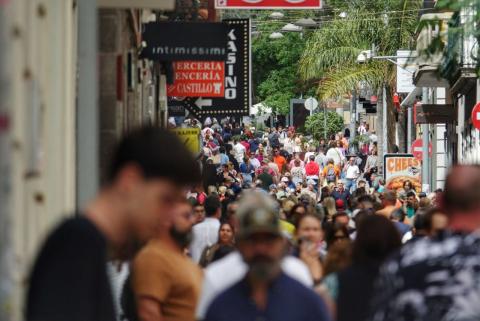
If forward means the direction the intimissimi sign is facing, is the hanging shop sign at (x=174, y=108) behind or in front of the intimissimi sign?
behind

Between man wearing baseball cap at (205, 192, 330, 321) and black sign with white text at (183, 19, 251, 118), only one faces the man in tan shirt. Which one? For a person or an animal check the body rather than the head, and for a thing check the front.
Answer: the black sign with white text

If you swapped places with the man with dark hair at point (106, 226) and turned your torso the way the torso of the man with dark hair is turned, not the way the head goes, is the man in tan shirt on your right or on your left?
on your left

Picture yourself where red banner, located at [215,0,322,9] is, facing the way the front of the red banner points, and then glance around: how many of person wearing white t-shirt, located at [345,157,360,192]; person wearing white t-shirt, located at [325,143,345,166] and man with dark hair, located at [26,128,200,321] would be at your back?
2

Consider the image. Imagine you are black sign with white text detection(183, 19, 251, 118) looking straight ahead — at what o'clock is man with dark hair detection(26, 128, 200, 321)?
The man with dark hair is roughly at 12 o'clock from the black sign with white text.

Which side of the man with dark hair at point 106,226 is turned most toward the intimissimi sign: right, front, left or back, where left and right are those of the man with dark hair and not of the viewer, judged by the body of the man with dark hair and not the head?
left

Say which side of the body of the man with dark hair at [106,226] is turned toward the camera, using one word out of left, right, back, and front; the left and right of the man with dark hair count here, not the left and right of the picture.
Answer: right

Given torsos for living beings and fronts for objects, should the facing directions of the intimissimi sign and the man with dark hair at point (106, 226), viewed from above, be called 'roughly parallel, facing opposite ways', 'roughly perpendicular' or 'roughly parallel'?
roughly perpendicular

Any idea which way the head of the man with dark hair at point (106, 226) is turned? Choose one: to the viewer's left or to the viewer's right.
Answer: to the viewer's right

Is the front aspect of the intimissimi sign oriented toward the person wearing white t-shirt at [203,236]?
yes

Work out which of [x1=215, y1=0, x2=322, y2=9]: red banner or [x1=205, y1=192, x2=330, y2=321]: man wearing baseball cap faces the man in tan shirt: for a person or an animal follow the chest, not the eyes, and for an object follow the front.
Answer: the red banner

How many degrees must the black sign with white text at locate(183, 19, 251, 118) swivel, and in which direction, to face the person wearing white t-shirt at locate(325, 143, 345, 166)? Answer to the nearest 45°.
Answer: approximately 180°

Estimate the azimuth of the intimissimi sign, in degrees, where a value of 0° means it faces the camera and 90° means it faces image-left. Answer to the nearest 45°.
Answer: approximately 0°
